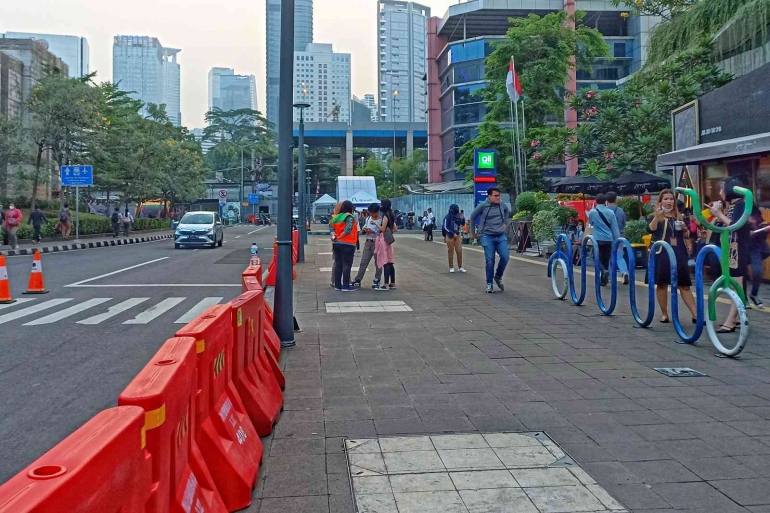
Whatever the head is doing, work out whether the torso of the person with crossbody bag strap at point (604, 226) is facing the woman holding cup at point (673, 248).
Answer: no

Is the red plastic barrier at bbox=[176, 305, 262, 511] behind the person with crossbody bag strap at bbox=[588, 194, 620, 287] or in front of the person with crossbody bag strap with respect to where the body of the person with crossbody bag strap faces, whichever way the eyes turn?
behind

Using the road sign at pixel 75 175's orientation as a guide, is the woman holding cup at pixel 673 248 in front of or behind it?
in front

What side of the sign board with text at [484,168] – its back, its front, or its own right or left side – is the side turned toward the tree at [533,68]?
back

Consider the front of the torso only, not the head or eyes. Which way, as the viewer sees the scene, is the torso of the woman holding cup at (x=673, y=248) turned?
toward the camera

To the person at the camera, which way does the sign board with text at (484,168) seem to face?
facing the viewer

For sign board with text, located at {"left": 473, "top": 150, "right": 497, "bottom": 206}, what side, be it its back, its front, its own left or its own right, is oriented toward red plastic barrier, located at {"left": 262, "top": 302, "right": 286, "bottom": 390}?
front

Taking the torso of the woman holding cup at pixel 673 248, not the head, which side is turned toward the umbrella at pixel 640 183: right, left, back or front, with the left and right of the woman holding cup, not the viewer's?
back

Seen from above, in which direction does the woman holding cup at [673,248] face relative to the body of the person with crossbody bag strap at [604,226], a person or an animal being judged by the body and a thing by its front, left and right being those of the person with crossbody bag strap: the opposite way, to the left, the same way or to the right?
the opposite way

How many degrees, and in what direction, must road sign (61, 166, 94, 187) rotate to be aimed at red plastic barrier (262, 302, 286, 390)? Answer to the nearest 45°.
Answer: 0° — it already faces it

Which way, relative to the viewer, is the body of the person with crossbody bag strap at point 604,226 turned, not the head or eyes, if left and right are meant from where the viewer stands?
facing away from the viewer

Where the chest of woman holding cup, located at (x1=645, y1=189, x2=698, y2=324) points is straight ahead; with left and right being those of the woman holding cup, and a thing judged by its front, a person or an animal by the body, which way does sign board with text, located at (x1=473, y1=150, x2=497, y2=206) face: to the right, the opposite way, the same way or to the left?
the same way

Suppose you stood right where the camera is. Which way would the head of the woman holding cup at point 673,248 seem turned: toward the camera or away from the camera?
toward the camera
